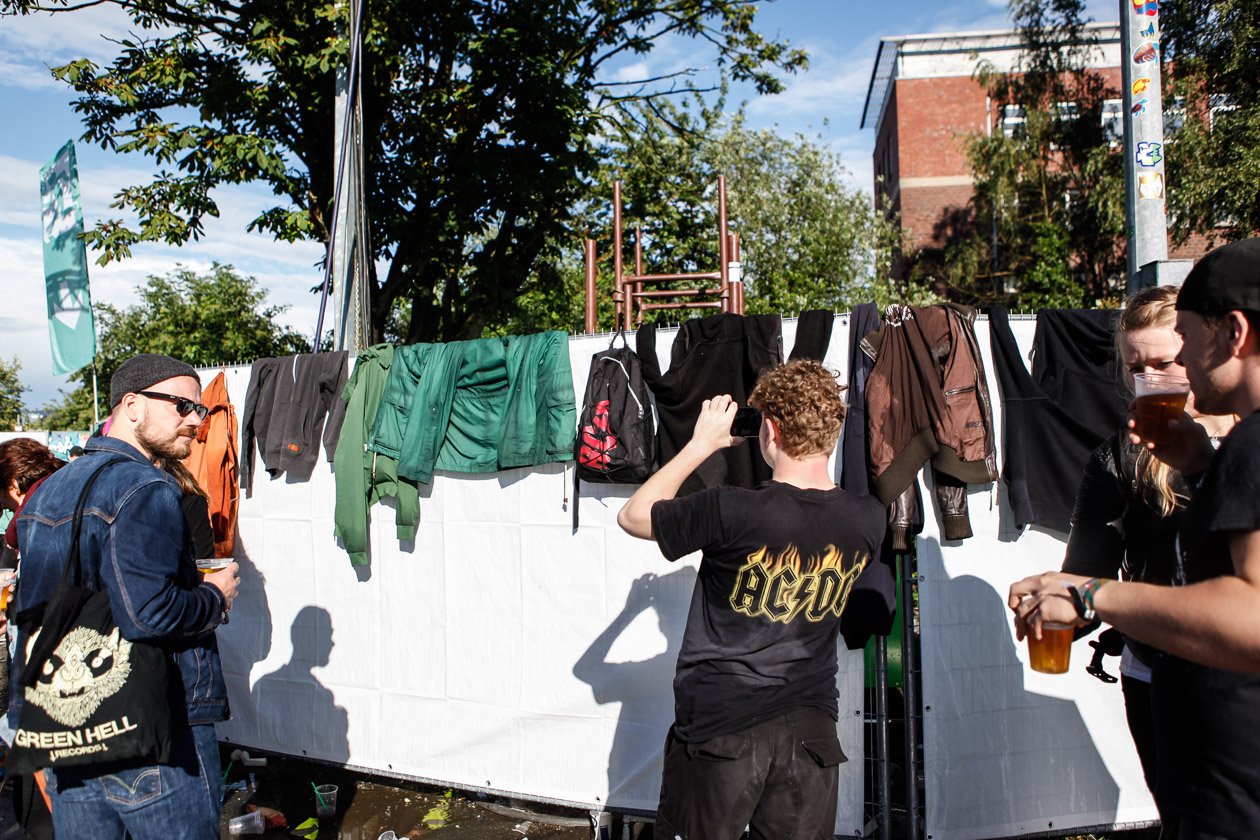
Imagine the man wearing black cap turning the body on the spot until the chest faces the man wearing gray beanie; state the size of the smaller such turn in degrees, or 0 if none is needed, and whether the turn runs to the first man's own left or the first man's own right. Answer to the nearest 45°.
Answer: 0° — they already face them

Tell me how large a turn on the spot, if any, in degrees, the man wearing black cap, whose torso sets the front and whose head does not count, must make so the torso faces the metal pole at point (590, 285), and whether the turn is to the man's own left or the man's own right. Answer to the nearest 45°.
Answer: approximately 45° to the man's own right

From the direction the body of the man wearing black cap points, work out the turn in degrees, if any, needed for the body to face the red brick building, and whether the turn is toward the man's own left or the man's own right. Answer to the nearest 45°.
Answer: approximately 90° to the man's own right

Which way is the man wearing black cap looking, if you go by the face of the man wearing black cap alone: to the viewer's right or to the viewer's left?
to the viewer's left

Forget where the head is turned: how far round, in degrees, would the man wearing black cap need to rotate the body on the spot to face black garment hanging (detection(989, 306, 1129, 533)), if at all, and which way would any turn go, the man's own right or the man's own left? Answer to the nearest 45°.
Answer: approximately 90° to the man's own right

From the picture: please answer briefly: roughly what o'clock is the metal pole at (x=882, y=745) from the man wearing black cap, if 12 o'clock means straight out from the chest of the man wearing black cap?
The metal pole is roughly at 2 o'clock from the man wearing black cap.

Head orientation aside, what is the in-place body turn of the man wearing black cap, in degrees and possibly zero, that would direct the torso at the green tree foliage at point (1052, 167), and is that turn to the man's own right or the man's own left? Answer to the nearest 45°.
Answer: approximately 90° to the man's own right

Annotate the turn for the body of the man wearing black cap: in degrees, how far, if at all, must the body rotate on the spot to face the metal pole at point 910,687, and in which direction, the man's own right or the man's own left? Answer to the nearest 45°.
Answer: approximately 45° to the man's own right

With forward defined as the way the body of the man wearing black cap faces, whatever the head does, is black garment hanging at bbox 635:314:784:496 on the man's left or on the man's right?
on the man's right

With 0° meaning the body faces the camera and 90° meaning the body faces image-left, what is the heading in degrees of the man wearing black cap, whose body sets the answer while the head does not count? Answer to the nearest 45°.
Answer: approximately 90°

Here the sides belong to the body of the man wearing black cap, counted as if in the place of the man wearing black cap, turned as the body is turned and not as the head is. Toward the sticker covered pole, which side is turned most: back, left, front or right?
right

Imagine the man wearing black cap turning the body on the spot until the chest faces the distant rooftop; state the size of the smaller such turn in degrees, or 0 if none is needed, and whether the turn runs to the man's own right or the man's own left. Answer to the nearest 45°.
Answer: approximately 90° to the man's own right
